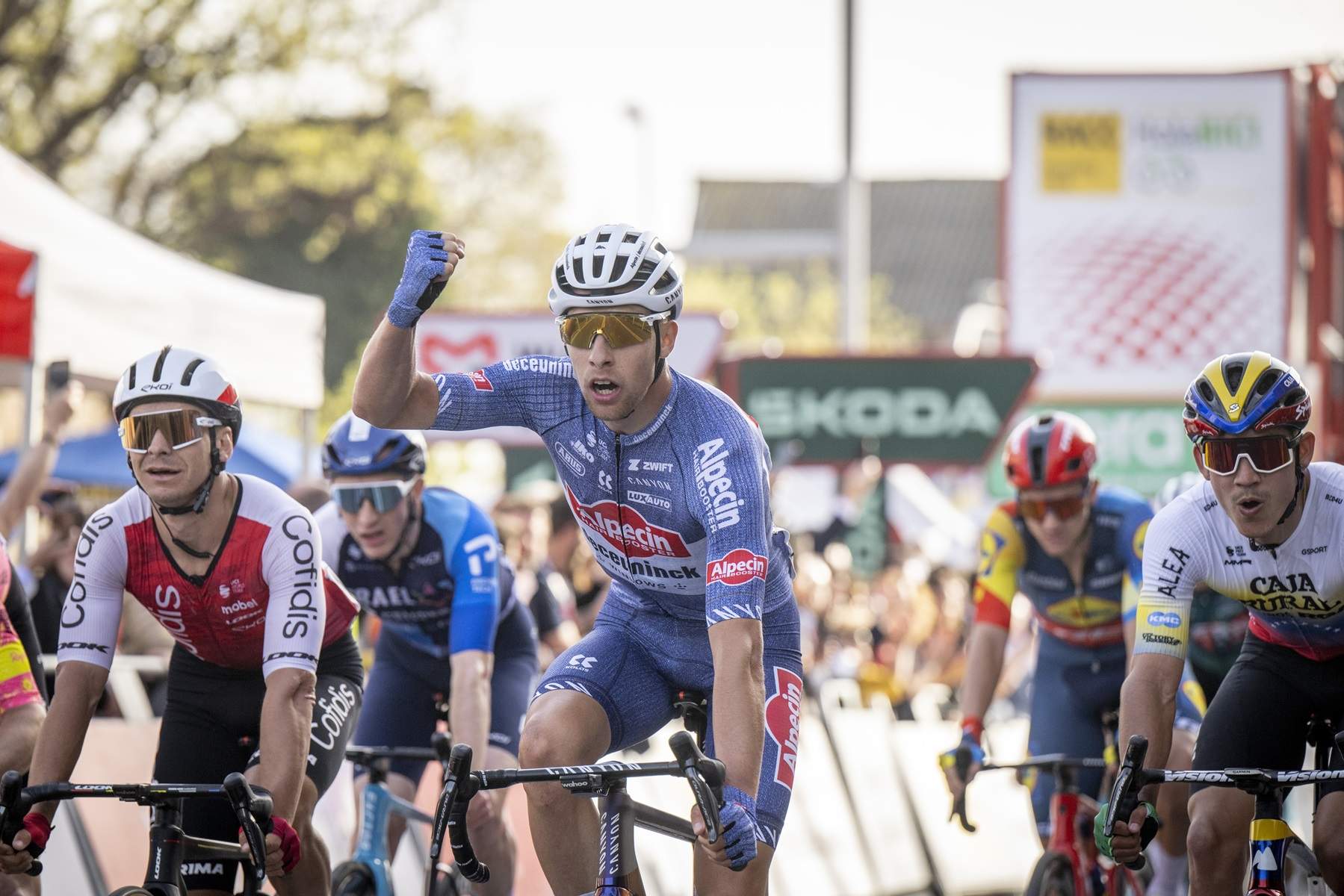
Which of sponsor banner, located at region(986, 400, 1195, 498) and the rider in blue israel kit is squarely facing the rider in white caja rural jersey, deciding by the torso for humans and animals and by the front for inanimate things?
the sponsor banner

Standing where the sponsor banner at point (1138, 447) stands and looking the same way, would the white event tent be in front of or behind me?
in front

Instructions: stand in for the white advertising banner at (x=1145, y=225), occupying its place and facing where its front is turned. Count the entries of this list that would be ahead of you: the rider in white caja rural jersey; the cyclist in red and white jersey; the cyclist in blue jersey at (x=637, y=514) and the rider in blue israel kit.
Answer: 4

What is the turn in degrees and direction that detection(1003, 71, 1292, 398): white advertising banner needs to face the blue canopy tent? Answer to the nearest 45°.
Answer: approximately 45° to its right

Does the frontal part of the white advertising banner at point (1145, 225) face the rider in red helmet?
yes

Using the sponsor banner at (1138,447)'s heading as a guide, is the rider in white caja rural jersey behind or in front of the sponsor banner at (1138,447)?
in front

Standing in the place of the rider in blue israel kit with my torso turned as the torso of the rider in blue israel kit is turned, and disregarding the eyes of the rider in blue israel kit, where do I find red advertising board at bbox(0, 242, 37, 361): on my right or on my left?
on my right

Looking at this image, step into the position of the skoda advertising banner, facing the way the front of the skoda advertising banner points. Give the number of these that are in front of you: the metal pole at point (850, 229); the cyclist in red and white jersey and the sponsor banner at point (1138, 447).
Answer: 1
